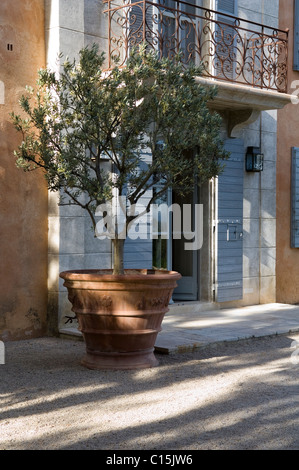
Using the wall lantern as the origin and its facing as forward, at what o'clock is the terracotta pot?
The terracotta pot is roughly at 2 o'clock from the wall lantern.

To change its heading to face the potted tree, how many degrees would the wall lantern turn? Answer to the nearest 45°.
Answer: approximately 45° to its right

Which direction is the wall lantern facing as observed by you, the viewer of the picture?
facing the viewer and to the right of the viewer

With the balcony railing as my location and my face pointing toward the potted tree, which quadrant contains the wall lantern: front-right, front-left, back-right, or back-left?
back-left
